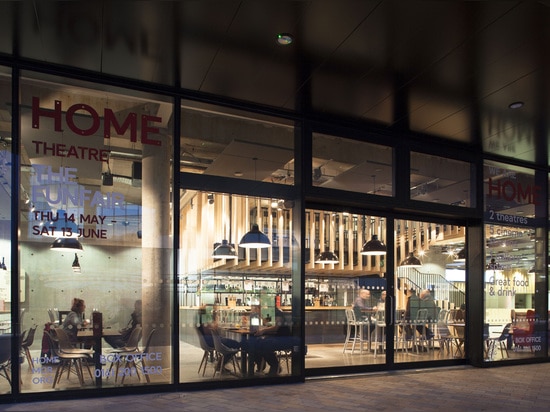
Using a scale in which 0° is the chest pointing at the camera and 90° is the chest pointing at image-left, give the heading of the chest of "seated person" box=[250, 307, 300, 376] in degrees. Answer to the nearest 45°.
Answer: approximately 90°

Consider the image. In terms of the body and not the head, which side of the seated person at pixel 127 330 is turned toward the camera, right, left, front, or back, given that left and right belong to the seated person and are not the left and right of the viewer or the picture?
left
